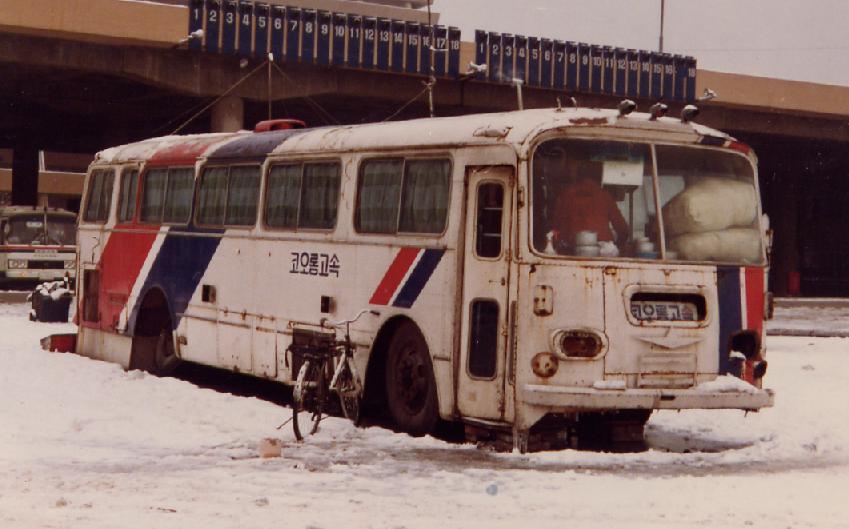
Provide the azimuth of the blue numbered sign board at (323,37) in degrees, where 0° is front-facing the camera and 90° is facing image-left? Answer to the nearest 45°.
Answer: approximately 0°

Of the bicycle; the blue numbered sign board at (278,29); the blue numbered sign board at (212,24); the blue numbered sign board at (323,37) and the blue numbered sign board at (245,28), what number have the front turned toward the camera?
4

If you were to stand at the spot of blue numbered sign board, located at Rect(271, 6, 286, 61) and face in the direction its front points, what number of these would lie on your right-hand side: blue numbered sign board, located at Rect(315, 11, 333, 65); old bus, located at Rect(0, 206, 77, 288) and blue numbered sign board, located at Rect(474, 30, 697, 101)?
1

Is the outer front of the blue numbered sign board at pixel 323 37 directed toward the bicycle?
yes

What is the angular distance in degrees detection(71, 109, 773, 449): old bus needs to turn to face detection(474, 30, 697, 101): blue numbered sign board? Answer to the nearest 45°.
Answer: approximately 135° to its left

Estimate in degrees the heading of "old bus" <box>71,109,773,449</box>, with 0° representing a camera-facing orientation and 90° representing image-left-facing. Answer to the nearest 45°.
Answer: approximately 315°

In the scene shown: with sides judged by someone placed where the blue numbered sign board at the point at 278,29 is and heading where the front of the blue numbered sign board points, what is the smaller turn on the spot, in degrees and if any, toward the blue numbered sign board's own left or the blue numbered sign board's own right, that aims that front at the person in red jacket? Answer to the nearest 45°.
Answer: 0° — it already faces them

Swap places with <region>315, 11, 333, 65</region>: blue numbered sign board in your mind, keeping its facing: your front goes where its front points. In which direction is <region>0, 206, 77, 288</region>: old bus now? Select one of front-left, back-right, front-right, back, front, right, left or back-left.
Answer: right

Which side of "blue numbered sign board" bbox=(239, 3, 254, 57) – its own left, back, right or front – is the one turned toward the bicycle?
front
